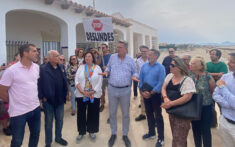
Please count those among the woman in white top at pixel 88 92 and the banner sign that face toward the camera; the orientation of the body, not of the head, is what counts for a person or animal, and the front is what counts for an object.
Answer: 2

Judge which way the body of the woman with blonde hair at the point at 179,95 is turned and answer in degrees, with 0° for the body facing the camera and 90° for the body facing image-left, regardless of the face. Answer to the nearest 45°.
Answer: approximately 45°

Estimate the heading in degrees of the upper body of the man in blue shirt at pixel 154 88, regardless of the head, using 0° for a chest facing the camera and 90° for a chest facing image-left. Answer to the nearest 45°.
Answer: approximately 45°

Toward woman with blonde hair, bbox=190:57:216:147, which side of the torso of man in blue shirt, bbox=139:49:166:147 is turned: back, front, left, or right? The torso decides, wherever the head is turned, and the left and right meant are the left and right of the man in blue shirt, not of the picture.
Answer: left

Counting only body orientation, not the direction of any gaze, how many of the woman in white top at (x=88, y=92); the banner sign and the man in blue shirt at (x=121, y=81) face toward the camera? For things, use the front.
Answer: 3

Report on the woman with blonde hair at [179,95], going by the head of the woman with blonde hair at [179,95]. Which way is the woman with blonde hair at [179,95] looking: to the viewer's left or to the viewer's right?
to the viewer's left

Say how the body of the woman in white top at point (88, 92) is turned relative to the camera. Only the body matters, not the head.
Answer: toward the camera

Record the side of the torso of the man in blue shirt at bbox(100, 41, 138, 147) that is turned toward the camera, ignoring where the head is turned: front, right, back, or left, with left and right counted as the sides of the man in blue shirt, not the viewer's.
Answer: front
